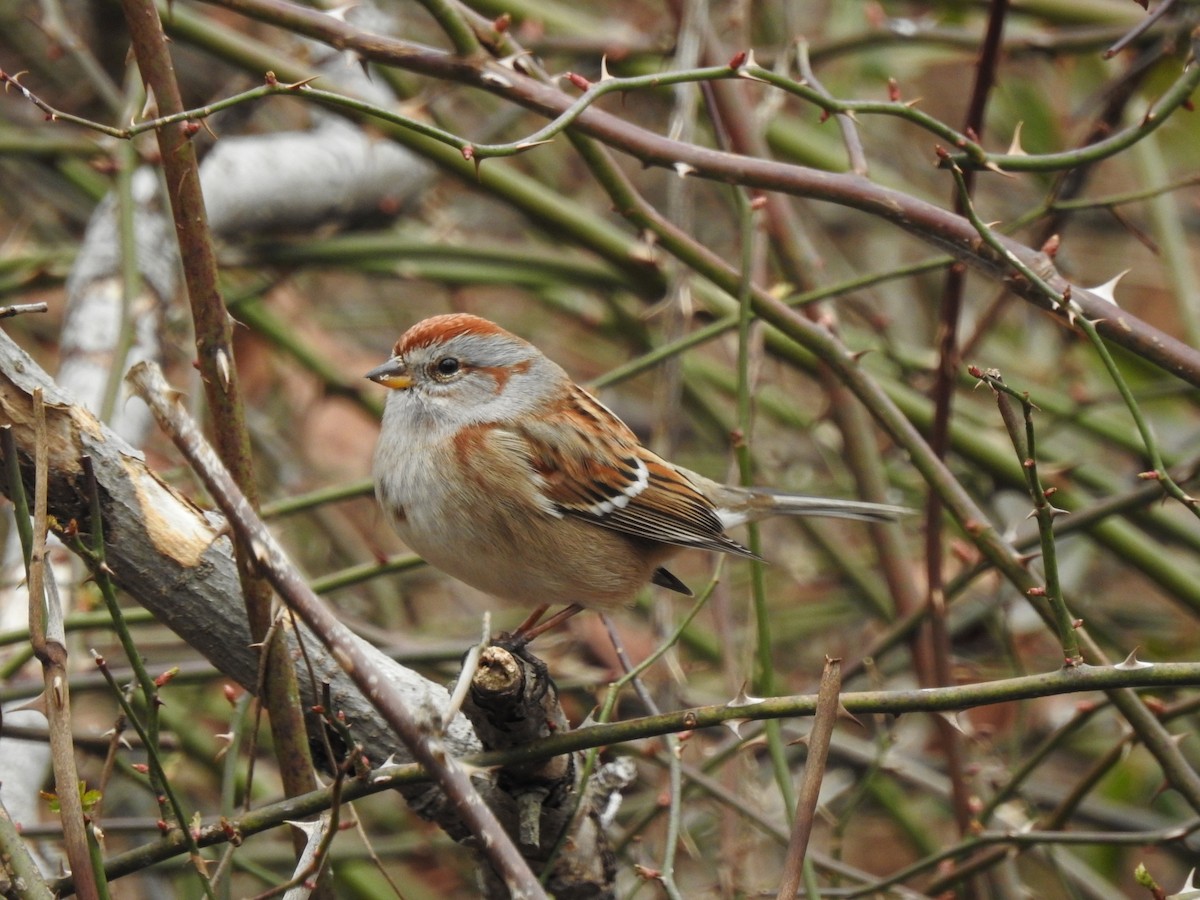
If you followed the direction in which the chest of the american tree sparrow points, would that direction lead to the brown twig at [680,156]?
no

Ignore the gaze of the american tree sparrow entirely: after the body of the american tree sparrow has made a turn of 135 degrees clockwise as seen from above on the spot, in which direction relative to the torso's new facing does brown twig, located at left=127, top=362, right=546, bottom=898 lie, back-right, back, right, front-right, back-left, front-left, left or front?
back-left

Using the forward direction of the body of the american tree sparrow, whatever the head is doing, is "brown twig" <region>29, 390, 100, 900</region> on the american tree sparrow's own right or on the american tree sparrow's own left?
on the american tree sparrow's own left

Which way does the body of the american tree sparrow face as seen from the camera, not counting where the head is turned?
to the viewer's left

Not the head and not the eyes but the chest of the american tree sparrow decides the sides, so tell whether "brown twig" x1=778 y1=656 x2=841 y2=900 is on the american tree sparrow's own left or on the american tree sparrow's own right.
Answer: on the american tree sparrow's own left
